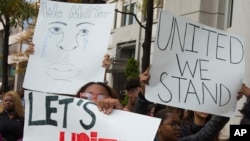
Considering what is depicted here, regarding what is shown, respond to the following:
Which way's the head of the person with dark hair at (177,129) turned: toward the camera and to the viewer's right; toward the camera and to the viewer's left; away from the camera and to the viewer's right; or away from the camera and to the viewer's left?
toward the camera and to the viewer's right

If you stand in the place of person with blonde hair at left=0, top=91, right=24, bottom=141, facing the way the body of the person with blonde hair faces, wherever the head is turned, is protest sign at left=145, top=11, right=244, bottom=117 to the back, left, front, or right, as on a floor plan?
left

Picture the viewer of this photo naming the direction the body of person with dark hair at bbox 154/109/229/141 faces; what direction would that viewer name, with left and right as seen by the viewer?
facing the viewer and to the right of the viewer

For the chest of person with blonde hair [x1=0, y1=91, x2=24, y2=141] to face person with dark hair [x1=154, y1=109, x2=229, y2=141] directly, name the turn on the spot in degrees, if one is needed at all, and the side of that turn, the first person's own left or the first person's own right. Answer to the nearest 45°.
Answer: approximately 90° to the first person's own left

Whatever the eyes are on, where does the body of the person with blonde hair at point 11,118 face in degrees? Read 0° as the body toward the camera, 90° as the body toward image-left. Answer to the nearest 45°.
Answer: approximately 45°
